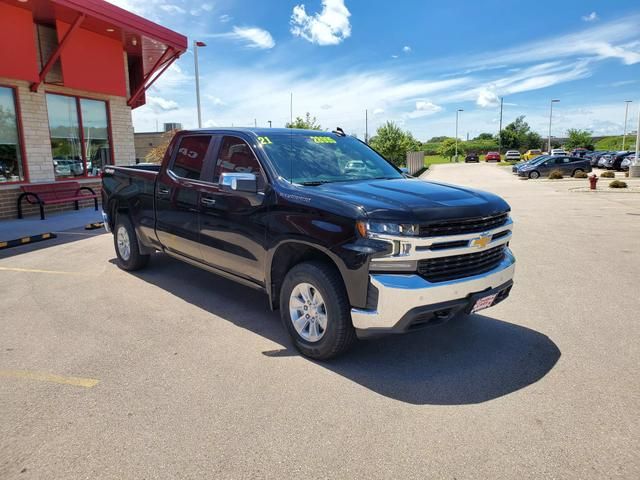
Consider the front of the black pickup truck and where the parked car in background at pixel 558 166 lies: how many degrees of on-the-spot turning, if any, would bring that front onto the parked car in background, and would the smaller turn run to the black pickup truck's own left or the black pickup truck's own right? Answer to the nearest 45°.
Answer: approximately 90° to the black pickup truck's own left

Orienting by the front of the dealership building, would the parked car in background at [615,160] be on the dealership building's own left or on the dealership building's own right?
on the dealership building's own left

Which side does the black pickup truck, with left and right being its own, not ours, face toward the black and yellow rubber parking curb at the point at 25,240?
back

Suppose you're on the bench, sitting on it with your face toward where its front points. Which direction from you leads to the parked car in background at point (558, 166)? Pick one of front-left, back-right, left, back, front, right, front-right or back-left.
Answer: front-left

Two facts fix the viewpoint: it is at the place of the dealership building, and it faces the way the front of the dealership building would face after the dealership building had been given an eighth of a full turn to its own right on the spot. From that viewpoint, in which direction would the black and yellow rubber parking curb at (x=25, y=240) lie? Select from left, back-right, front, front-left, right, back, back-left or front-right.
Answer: front

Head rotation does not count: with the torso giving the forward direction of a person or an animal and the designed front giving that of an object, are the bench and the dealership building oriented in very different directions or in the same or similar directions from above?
same or similar directions

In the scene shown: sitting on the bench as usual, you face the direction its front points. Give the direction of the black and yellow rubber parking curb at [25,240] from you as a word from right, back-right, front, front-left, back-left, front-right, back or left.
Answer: front-right

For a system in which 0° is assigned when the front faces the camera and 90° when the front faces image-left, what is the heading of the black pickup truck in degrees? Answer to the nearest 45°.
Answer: approximately 315°

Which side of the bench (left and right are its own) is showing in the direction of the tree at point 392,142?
left

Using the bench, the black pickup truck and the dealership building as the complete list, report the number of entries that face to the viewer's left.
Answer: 0

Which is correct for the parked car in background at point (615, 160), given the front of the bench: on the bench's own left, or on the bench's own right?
on the bench's own left

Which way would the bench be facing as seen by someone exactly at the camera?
facing the viewer and to the right of the viewer
